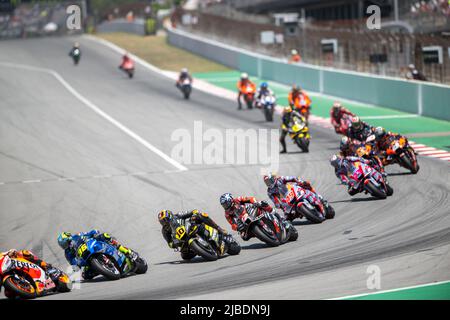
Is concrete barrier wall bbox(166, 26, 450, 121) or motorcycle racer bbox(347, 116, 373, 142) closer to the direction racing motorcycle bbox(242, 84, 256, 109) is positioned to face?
the motorcycle racer

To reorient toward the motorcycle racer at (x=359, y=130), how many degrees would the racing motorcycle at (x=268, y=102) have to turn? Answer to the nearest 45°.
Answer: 0° — it already faces them

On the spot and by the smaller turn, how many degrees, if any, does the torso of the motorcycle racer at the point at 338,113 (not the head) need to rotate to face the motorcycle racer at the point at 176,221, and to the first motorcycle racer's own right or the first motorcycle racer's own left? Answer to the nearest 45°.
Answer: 0° — they already face them

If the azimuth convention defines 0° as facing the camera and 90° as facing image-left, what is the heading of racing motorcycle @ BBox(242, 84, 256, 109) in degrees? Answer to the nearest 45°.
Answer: approximately 0°

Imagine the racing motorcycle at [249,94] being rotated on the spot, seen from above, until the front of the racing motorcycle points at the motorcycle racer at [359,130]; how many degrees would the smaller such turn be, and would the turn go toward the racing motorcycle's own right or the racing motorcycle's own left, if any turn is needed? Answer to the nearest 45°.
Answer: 0° — it already faces them

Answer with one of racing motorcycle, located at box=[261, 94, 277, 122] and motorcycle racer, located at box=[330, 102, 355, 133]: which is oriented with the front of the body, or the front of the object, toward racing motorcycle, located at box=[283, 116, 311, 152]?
racing motorcycle, located at box=[261, 94, 277, 122]
